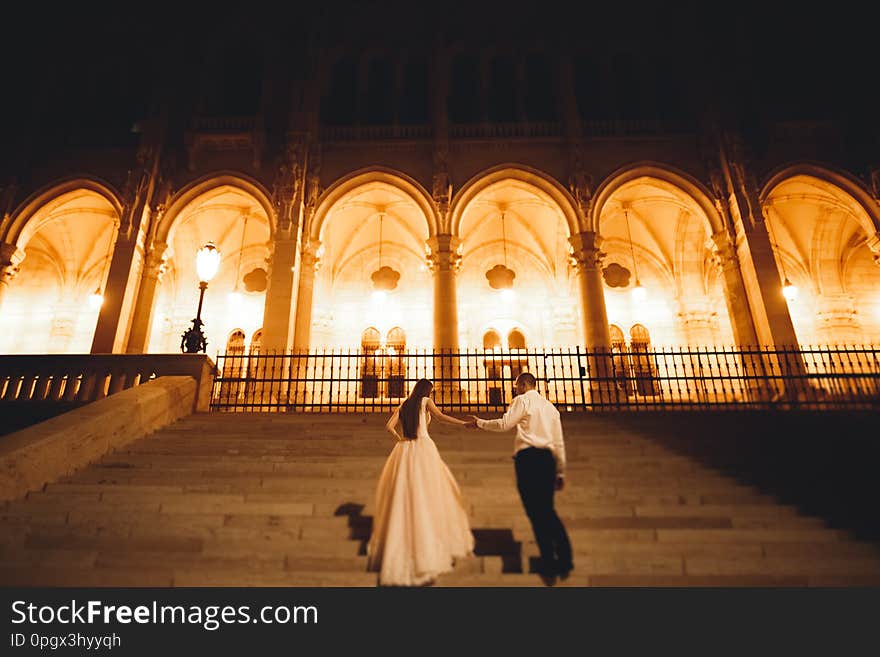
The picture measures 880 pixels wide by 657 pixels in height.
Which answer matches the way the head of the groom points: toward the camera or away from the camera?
away from the camera

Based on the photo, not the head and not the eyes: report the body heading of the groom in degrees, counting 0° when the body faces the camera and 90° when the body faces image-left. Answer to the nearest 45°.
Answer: approximately 135°

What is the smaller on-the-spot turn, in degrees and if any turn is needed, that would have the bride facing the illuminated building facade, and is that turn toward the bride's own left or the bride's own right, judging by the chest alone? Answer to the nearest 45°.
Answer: approximately 45° to the bride's own left

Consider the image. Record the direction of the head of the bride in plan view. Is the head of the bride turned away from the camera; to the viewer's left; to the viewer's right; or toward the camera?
away from the camera

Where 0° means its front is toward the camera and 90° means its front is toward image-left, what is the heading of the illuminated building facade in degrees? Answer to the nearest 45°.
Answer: approximately 0°

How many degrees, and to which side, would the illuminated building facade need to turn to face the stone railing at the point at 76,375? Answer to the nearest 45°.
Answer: approximately 45° to its right

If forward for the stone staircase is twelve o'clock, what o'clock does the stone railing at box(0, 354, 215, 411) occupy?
The stone railing is roughly at 4 o'clock from the stone staircase.

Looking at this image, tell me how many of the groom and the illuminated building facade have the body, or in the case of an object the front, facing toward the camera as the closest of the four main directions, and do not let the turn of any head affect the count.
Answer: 1

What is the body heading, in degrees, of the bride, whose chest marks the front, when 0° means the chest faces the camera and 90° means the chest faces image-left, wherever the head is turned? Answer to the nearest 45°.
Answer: approximately 225°

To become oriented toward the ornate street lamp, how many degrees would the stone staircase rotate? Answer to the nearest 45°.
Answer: approximately 135° to its right
